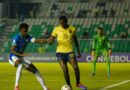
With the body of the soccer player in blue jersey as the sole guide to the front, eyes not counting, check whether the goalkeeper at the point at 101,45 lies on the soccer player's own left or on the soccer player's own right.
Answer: on the soccer player's own left

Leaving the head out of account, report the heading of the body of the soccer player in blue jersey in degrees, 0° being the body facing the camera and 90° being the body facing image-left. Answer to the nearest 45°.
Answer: approximately 315°
